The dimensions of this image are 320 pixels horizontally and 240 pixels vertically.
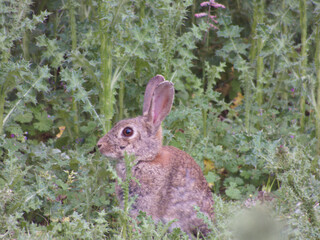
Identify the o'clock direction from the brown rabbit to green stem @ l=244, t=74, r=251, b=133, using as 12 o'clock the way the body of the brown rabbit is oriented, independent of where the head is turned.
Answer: The green stem is roughly at 4 o'clock from the brown rabbit.

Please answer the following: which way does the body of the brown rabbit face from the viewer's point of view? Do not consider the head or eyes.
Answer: to the viewer's left

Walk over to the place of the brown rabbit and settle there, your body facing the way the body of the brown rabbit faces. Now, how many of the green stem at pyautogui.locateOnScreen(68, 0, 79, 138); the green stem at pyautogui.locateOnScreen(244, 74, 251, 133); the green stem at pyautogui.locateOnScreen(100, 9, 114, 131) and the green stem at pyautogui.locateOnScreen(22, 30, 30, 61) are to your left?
0

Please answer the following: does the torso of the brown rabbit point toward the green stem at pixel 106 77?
no

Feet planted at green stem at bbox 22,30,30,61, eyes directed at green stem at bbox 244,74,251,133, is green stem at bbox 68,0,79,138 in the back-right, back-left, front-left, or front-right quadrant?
front-right

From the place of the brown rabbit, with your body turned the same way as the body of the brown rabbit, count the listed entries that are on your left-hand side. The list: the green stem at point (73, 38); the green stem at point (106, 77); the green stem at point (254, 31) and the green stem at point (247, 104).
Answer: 0

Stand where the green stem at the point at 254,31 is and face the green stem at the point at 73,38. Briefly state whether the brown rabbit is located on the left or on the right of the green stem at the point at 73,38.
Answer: left

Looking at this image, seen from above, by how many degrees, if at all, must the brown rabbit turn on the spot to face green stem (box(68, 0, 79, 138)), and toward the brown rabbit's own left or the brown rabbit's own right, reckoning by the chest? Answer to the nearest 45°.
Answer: approximately 45° to the brown rabbit's own right

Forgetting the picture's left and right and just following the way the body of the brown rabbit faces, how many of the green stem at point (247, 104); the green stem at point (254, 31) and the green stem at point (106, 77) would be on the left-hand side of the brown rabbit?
0

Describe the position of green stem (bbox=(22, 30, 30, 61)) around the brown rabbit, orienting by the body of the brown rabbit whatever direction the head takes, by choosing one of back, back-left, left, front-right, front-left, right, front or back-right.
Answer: front-right

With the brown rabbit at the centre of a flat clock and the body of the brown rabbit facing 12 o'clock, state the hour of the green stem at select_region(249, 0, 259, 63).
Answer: The green stem is roughly at 4 o'clock from the brown rabbit.
